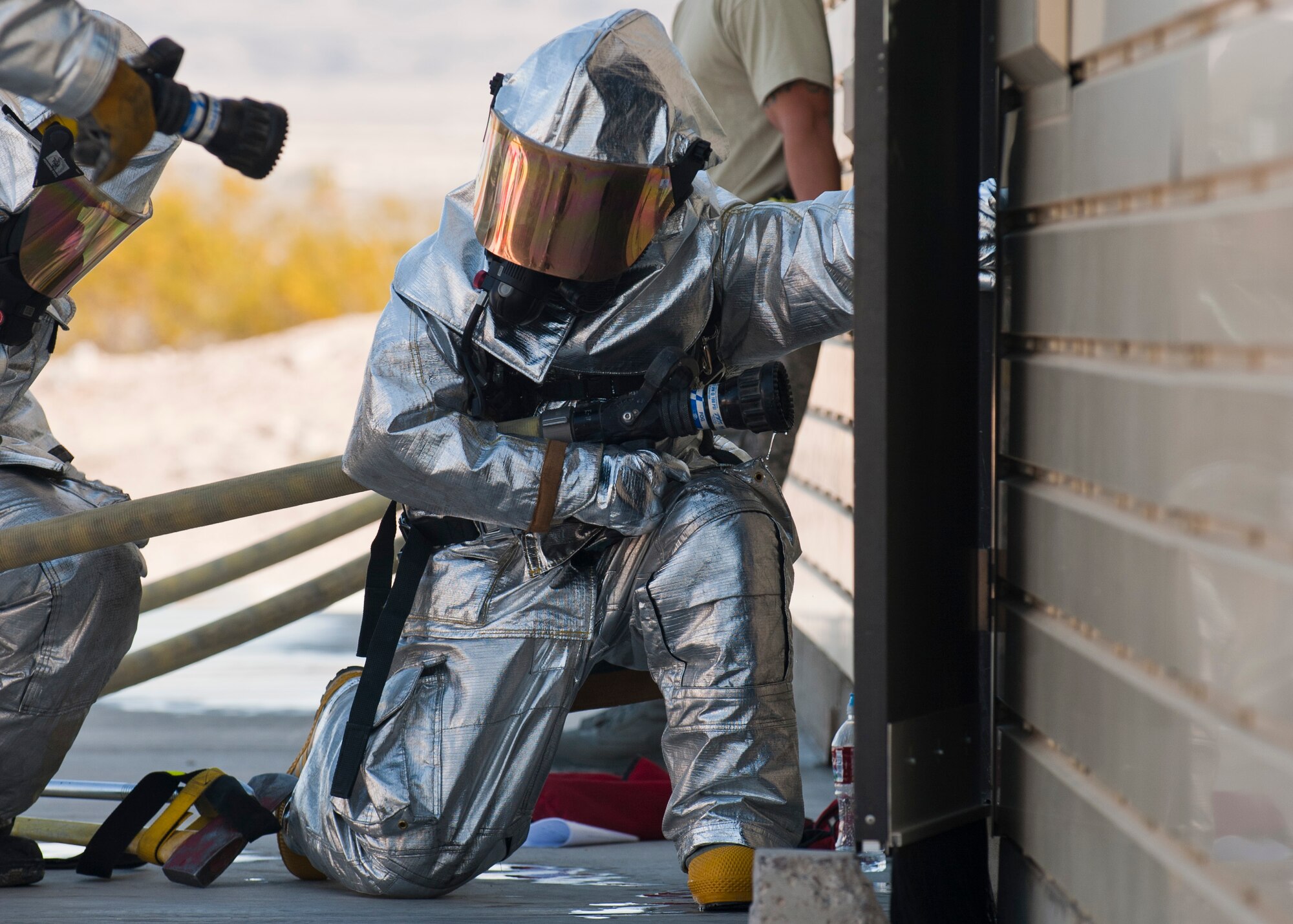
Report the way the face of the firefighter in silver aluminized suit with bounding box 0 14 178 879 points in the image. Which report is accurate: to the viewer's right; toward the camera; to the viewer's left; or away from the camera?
to the viewer's right

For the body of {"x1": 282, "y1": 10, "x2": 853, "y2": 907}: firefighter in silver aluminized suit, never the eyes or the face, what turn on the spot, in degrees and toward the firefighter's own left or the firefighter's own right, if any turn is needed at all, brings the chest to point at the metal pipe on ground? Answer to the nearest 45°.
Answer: approximately 135° to the firefighter's own right

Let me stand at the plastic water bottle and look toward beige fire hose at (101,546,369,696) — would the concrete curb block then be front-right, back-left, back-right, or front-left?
back-left

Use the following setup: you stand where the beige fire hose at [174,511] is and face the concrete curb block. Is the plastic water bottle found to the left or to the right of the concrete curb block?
left
